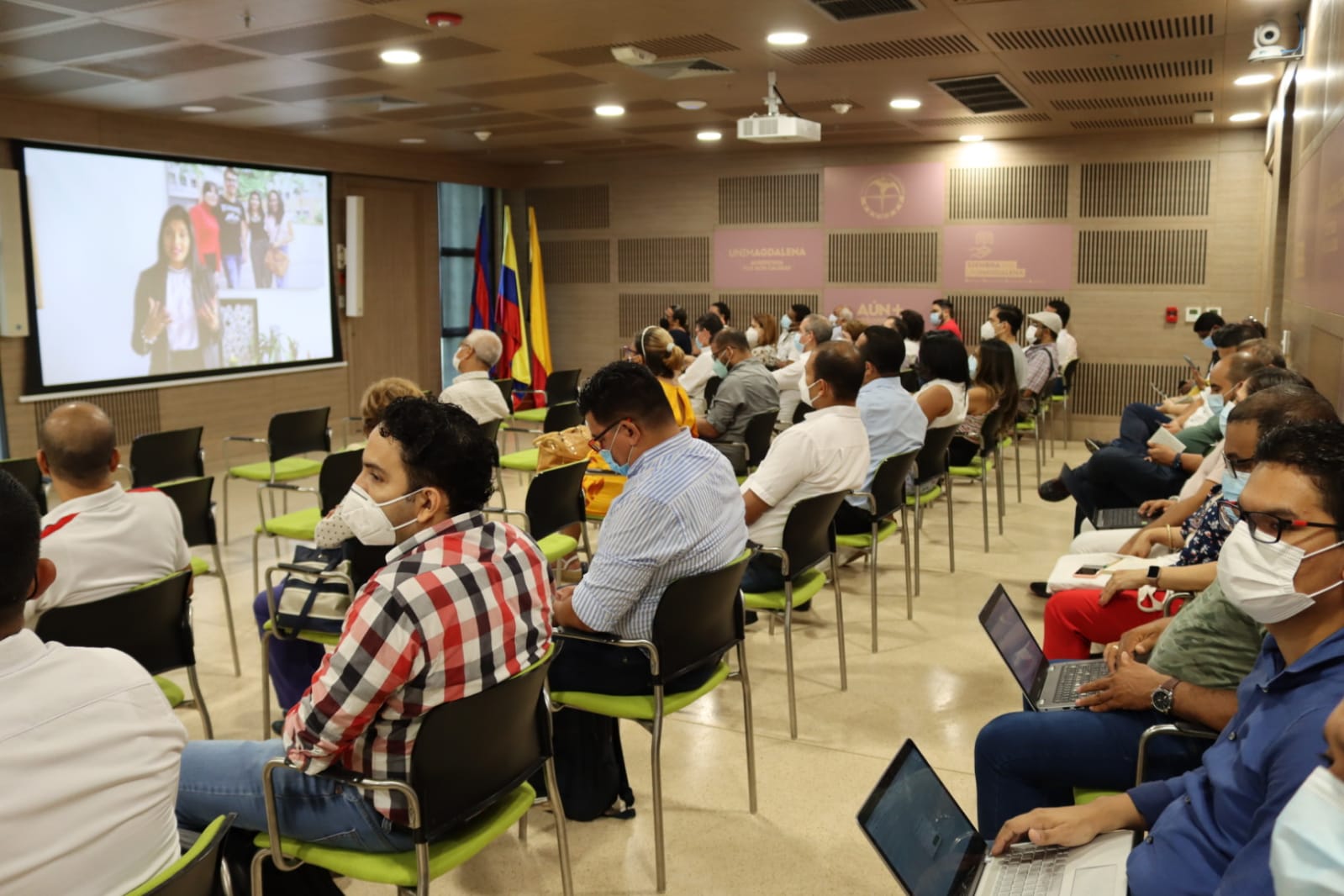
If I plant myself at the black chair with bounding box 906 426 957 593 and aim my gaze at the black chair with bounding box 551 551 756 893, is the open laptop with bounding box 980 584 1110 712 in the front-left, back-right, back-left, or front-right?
front-left

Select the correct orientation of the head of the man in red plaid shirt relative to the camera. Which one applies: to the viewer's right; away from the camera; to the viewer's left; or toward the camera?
to the viewer's left

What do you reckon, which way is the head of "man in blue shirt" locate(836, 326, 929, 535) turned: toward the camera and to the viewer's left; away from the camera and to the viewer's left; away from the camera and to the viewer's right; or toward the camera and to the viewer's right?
away from the camera and to the viewer's left

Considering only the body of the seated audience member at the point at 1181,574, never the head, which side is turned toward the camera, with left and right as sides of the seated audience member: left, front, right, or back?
left

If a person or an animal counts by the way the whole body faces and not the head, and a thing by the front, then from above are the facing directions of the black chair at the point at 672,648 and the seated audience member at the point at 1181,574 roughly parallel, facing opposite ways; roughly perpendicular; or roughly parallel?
roughly parallel

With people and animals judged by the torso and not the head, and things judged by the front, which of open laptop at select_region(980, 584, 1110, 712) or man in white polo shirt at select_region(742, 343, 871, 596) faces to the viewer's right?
the open laptop

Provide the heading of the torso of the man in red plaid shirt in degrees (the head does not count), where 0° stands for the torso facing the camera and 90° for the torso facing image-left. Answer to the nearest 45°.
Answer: approximately 135°

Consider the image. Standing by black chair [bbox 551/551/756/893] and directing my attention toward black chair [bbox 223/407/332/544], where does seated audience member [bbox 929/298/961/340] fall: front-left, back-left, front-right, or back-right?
front-right

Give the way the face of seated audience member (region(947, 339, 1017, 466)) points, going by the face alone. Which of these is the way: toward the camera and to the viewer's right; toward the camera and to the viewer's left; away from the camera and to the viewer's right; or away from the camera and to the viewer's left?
away from the camera and to the viewer's left

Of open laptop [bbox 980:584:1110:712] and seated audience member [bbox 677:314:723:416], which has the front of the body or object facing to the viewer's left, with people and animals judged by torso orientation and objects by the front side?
the seated audience member

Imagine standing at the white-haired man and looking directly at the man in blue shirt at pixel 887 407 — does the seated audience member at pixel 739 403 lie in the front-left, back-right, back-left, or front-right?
front-left

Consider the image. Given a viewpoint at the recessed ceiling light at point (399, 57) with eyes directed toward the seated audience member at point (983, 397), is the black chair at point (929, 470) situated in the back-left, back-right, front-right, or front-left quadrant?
front-right

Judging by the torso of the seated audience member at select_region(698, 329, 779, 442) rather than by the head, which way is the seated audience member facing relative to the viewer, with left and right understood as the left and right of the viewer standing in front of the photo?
facing to the left of the viewer

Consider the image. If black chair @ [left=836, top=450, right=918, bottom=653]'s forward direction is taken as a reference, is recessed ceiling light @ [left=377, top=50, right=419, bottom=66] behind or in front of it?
in front

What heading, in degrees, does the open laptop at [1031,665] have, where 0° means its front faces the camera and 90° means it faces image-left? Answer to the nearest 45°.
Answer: approximately 270°
